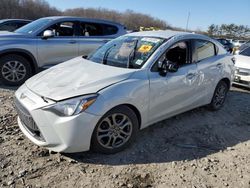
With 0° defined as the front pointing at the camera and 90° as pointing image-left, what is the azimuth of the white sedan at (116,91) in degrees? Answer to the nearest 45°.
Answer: approximately 45°

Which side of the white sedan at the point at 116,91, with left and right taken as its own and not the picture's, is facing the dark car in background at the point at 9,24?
right
